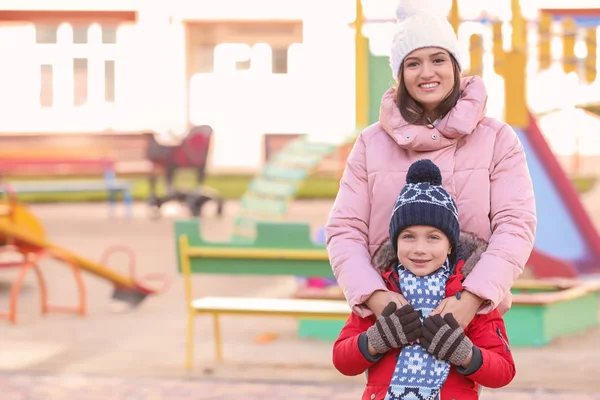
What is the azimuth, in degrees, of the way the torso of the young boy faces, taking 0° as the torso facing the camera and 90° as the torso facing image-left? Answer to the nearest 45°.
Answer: approximately 0°

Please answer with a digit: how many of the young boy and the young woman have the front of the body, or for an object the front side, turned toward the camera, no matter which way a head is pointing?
2

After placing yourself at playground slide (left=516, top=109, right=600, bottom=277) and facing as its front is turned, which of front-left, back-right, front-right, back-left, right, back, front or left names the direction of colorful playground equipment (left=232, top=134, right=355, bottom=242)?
back-right

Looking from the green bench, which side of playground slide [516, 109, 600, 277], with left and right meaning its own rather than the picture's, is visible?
right

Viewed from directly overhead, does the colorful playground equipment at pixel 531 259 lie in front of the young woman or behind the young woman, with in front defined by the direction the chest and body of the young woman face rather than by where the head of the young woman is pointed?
behind

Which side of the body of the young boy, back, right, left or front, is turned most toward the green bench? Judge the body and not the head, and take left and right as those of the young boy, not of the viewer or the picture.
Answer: back

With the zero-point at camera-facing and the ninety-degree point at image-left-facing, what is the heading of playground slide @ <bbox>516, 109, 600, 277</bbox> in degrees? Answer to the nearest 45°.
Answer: approximately 315°

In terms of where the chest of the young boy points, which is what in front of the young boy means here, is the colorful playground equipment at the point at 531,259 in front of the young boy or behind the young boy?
behind

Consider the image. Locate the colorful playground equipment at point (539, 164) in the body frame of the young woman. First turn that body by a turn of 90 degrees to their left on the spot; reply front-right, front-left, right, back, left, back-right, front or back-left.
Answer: left

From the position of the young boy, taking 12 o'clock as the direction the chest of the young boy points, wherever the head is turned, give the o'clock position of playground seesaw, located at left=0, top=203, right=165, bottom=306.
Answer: The playground seesaw is roughly at 5 o'clock from the young boy.
